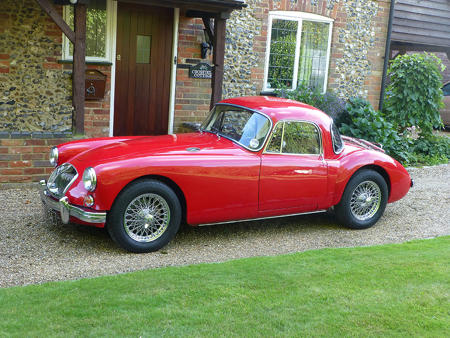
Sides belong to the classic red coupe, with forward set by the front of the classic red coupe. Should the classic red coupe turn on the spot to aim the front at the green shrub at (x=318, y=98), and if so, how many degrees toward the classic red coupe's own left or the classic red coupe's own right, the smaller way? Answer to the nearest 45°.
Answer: approximately 135° to the classic red coupe's own right

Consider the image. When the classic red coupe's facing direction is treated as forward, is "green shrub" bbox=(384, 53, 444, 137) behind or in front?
behind

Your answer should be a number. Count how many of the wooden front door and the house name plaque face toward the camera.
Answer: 2

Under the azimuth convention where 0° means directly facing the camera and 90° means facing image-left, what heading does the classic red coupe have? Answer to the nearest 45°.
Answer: approximately 45°

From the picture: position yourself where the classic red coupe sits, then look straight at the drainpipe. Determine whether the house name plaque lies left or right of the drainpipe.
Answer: left

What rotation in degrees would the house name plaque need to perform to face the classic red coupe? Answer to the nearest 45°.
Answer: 0° — it already faces it

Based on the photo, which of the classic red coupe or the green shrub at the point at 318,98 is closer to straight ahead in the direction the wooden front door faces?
the classic red coupe

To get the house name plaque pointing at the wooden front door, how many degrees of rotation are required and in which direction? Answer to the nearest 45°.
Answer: approximately 90° to its right

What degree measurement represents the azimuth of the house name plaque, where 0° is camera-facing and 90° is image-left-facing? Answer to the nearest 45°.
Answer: approximately 0°

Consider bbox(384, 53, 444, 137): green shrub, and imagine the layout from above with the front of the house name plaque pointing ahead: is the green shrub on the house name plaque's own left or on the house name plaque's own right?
on the house name plaque's own left

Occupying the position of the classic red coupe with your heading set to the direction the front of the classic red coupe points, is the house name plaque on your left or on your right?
on your right

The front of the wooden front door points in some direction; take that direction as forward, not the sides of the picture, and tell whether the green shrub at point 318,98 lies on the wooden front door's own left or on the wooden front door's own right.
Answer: on the wooden front door's own left

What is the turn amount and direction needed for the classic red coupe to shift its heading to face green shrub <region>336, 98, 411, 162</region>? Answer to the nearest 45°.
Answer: approximately 180°
